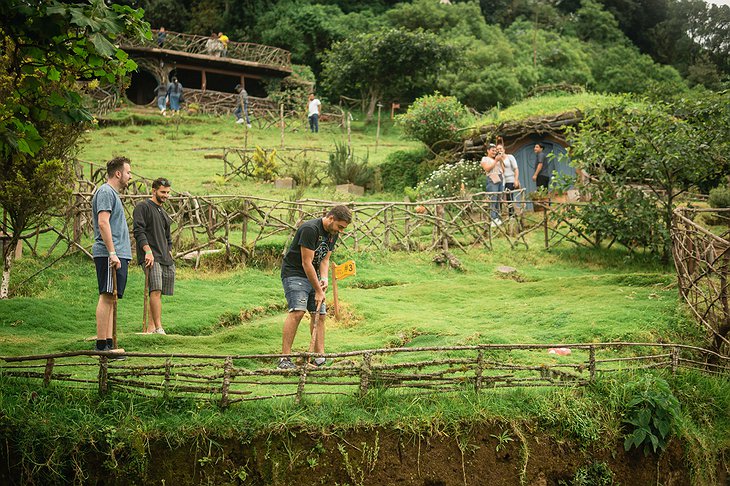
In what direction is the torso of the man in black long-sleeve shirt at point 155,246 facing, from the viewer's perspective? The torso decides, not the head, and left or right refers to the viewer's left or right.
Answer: facing the viewer and to the right of the viewer

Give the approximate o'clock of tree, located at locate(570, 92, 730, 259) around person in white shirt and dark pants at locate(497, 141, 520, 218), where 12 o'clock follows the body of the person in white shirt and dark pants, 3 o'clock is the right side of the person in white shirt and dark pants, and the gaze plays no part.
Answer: The tree is roughly at 9 o'clock from the person in white shirt and dark pants.

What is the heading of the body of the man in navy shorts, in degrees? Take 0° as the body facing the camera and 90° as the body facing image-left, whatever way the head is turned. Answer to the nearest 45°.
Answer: approximately 270°

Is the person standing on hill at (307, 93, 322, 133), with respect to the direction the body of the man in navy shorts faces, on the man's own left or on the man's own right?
on the man's own left

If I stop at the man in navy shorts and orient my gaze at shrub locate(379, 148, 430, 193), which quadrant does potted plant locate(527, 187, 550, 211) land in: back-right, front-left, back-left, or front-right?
front-right

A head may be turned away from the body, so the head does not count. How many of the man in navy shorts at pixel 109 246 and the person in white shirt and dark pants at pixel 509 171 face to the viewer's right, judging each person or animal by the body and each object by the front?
1

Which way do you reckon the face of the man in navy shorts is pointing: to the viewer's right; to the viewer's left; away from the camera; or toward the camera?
to the viewer's right

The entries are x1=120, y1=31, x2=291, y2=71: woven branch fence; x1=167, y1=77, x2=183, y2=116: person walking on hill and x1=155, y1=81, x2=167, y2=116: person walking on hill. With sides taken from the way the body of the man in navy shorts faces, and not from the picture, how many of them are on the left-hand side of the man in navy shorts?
3

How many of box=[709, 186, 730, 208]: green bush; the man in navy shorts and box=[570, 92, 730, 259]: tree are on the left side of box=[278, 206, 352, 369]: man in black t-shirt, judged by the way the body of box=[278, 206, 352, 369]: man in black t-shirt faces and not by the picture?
2

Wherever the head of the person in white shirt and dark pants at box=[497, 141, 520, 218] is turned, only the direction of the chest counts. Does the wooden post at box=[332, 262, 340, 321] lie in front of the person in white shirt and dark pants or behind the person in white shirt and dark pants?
in front
